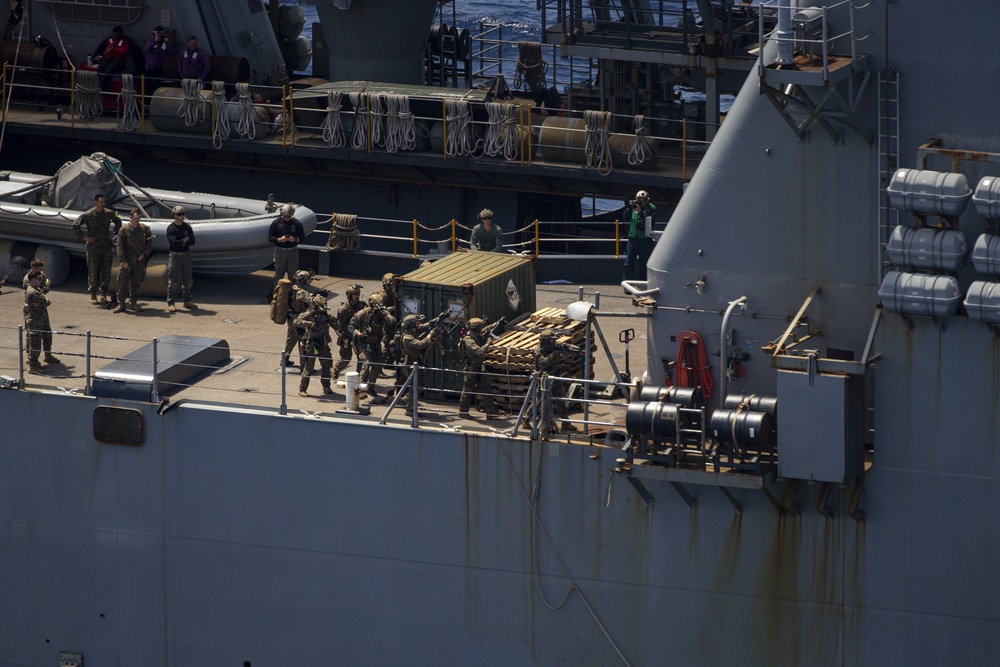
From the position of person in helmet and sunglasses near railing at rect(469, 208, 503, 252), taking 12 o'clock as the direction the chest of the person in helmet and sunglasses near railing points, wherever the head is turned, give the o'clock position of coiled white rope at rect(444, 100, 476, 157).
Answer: The coiled white rope is roughly at 6 o'clock from the person in helmet and sunglasses near railing.

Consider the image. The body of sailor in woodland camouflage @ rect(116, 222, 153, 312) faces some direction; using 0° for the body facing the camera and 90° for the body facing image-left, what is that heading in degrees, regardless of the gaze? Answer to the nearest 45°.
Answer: approximately 0°

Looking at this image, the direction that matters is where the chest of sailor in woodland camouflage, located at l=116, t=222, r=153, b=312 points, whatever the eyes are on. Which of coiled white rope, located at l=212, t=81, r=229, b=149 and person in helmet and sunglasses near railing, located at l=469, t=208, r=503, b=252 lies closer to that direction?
the person in helmet and sunglasses near railing

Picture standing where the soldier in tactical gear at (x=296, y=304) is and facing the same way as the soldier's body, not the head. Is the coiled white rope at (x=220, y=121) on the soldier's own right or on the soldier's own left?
on the soldier's own left

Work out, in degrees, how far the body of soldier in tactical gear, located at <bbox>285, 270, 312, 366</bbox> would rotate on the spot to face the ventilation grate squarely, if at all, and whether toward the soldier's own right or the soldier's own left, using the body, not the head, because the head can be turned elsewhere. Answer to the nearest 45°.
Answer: approximately 135° to the soldier's own right

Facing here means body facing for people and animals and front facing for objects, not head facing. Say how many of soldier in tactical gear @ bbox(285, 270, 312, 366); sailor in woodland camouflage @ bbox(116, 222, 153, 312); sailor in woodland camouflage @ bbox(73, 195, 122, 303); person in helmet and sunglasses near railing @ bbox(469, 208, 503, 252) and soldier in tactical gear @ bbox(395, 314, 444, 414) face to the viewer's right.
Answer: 2

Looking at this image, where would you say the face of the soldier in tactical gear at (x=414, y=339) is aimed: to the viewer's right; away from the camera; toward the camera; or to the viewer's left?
to the viewer's right

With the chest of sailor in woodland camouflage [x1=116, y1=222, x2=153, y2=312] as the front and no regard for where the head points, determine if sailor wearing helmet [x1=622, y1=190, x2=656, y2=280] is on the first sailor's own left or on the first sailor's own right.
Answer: on the first sailor's own left

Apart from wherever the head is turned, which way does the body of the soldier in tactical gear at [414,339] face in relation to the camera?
to the viewer's right

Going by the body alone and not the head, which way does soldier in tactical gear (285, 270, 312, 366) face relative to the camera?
to the viewer's right

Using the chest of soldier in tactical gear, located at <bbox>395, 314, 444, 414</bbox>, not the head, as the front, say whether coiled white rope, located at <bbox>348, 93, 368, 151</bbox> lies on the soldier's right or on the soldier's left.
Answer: on the soldier's left

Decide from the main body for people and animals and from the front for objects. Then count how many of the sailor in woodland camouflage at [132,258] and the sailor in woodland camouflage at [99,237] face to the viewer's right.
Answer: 0

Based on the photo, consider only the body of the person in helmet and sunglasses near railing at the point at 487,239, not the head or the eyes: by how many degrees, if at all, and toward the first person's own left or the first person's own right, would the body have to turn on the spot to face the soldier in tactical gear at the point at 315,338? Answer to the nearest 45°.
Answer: approximately 45° to the first person's own right
